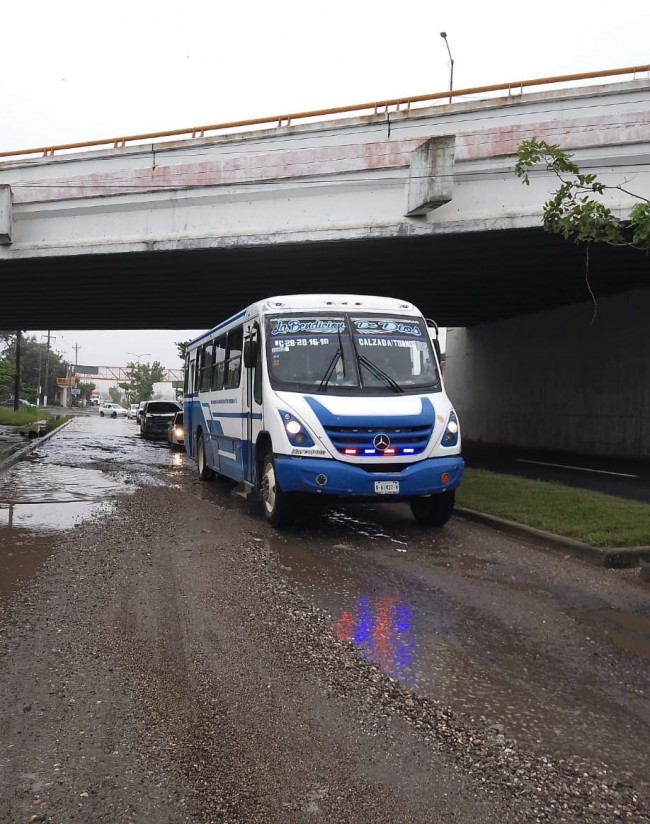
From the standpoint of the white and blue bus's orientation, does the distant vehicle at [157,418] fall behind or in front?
behind

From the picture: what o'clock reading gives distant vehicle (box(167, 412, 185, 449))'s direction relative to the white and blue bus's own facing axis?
The distant vehicle is roughly at 7 o'clock from the white and blue bus.

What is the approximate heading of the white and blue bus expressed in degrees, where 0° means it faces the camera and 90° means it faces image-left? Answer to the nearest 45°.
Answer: approximately 315°

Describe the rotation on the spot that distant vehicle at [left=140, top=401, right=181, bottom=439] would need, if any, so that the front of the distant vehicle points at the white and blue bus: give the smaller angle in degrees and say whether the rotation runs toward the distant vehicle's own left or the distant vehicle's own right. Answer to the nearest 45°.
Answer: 0° — it already faces it

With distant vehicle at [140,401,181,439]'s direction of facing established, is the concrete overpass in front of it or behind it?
in front
